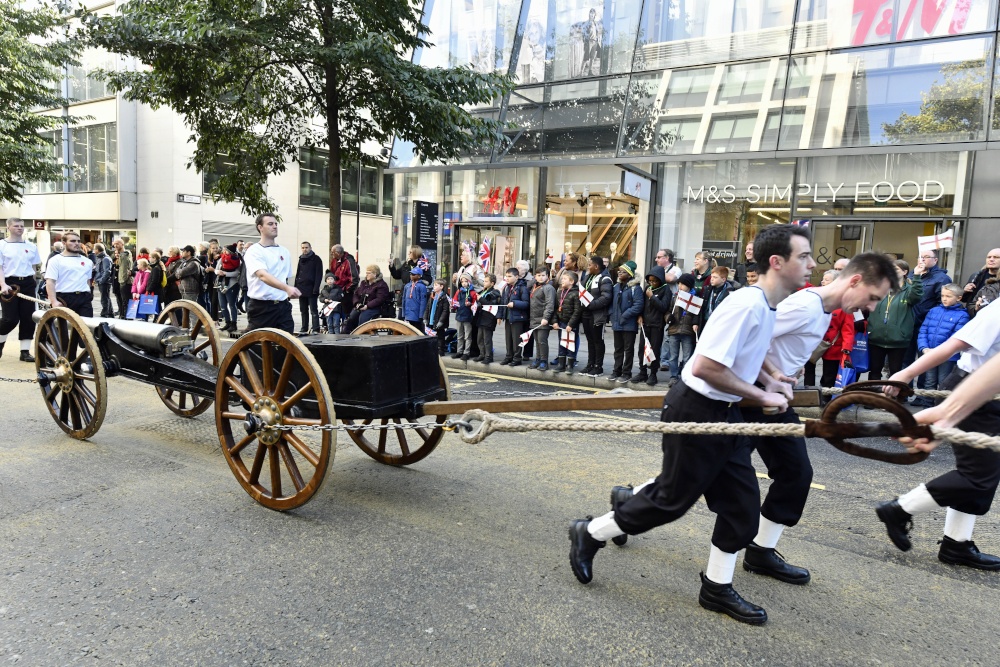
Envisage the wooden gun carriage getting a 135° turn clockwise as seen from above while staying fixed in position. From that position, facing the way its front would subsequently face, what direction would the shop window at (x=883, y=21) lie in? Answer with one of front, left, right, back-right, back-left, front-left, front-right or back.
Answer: back-right

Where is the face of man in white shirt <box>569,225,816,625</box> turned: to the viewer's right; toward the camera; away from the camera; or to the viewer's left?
to the viewer's right

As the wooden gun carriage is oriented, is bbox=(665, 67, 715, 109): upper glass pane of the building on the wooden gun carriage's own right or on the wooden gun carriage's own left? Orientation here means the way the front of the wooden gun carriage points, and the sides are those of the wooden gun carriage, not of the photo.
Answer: on the wooden gun carriage's own left

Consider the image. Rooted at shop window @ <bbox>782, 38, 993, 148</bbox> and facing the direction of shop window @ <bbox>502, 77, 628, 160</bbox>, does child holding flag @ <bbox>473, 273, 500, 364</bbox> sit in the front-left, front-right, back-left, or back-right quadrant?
front-left

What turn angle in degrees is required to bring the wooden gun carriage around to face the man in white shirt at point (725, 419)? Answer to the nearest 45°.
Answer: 0° — it already faces them

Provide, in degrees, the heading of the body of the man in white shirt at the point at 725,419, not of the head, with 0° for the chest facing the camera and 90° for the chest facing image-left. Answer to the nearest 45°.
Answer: approximately 270°

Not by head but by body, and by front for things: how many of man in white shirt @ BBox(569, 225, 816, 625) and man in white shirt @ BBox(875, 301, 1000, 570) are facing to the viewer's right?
2

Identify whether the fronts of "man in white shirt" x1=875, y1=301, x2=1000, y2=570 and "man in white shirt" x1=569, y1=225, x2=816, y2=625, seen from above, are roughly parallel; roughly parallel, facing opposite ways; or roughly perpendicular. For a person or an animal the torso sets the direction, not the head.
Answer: roughly parallel

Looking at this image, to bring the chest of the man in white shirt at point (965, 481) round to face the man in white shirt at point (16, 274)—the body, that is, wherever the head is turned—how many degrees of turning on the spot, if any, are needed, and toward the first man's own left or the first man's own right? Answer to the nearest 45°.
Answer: approximately 180°

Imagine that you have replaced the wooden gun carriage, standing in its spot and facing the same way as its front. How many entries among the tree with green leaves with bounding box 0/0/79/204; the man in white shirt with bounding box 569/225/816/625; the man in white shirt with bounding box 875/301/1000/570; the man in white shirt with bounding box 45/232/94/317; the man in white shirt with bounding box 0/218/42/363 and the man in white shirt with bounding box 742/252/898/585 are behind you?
3

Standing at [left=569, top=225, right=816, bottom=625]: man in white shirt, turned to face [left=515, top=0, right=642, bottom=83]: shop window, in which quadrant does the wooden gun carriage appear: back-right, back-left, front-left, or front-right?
front-left

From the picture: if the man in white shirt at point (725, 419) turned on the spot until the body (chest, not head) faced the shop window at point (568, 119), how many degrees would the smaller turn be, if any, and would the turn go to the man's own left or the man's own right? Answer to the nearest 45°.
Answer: approximately 90° to the man's own left

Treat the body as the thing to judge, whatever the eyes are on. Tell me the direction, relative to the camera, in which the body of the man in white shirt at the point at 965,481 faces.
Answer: to the viewer's right

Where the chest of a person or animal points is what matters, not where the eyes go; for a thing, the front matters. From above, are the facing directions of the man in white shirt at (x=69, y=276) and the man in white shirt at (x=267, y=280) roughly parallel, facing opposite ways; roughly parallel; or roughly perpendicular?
roughly parallel

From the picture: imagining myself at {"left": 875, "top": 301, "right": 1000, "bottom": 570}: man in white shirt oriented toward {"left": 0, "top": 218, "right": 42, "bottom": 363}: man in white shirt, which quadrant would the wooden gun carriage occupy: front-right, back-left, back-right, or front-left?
front-left
